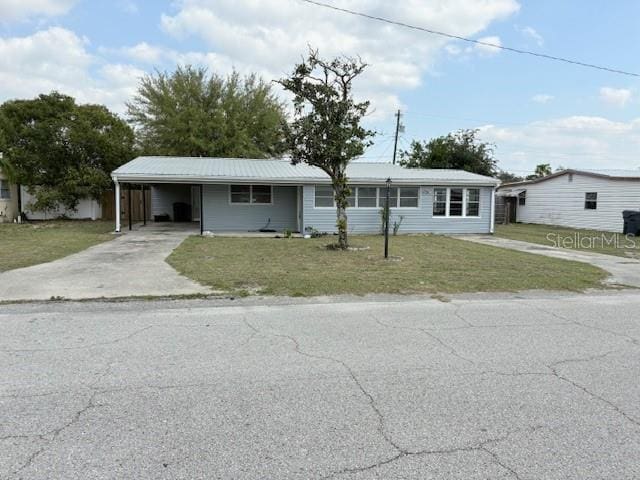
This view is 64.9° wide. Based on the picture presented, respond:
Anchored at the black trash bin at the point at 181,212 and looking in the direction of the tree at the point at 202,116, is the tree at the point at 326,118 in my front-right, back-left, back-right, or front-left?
back-right

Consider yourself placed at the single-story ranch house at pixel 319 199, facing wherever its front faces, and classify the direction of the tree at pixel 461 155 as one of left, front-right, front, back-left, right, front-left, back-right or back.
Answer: back-left

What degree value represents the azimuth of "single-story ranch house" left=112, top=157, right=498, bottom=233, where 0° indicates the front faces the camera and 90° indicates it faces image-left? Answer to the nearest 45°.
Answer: approximately 0°

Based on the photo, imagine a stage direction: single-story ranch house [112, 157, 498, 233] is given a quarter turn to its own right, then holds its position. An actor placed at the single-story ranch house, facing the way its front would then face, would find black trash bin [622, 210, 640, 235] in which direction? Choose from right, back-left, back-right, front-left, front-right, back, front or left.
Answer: back

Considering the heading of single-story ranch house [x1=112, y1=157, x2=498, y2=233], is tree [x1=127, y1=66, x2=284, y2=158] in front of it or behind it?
behind

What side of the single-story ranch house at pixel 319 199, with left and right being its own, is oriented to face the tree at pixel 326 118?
front

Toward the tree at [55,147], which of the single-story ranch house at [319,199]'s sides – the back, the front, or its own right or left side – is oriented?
right

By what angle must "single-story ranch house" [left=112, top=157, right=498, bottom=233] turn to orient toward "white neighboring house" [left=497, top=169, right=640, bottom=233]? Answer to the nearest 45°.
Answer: approximately 90° to its left

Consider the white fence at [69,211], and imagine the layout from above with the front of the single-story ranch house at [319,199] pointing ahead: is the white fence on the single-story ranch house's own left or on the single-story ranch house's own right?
on the single-story ranch house's own right
